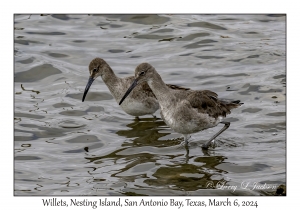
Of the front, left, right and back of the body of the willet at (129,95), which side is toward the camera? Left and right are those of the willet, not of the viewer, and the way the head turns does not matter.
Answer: left

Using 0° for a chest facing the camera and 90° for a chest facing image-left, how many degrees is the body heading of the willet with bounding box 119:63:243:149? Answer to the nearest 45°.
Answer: approximately 90°

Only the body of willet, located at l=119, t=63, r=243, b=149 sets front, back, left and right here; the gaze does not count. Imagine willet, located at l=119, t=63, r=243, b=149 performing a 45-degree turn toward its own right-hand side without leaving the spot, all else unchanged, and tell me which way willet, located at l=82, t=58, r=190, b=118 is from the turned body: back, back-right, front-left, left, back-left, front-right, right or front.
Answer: front
